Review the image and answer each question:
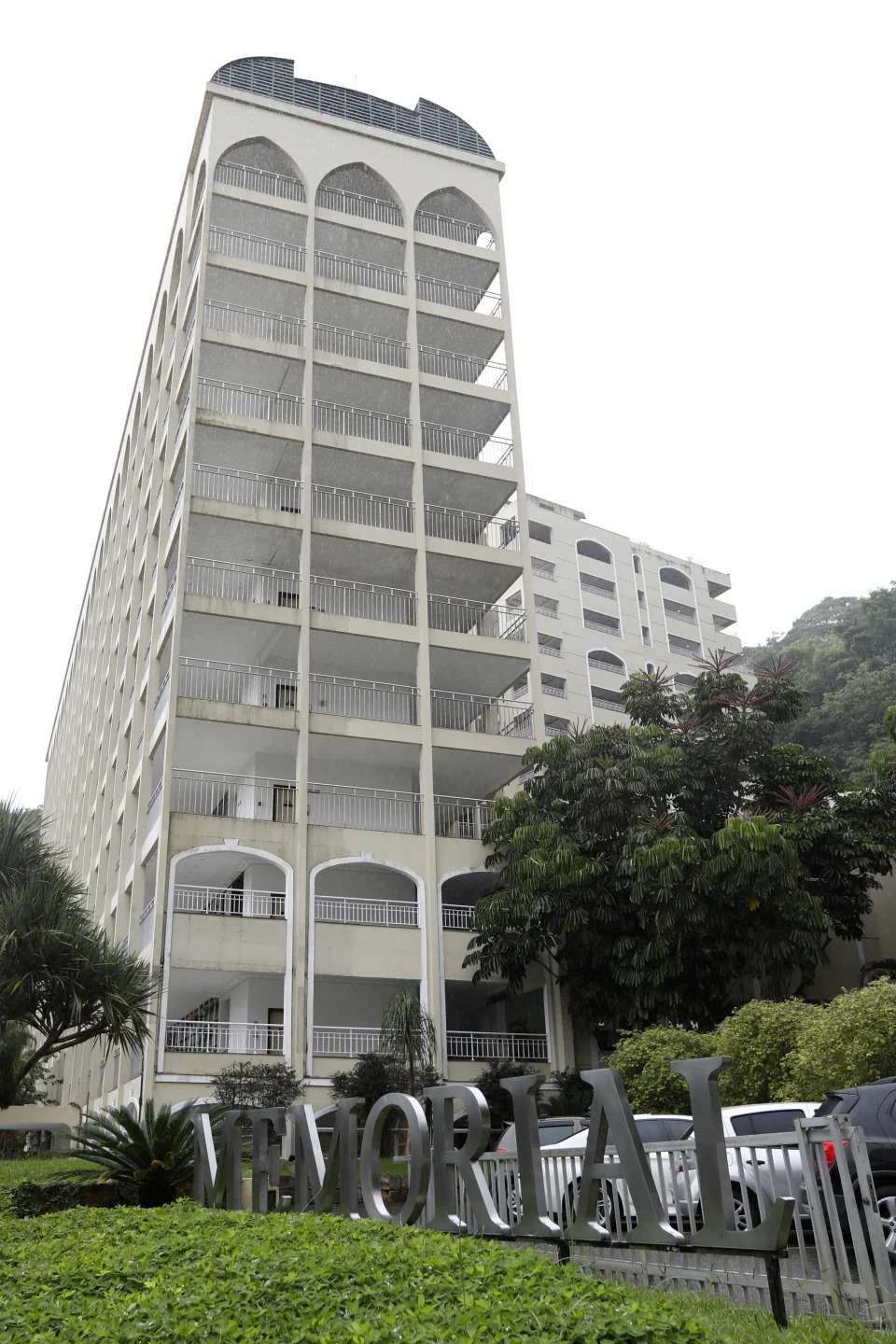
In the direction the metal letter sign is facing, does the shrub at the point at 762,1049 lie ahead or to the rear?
to the rear

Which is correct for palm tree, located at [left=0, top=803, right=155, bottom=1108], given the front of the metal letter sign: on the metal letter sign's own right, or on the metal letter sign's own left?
on the metal letter sign's own right

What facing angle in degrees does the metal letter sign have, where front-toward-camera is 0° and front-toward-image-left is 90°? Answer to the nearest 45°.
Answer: approximately 45°

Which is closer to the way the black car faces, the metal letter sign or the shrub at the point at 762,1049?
the shrub

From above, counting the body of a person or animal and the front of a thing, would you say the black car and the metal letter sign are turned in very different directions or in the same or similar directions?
very different directions

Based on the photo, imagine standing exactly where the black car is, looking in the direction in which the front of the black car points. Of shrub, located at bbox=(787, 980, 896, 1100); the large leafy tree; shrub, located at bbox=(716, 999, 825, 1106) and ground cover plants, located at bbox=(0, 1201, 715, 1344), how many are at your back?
1

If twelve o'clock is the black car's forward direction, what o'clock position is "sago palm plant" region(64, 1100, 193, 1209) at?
The sago palm plant is roughly at 8 o'clock from the black car.

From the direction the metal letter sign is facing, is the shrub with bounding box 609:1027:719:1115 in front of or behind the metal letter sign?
behind

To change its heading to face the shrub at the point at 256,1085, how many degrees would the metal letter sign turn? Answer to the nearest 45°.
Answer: approximately 135° to its right

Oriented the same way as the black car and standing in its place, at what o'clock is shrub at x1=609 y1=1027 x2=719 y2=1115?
The shrub is roughly at 10 o'clock from the black car.

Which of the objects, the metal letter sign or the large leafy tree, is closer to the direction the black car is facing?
the large leafy tree

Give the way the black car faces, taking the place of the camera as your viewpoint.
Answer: facing away from the viewer and to the right of the viewer

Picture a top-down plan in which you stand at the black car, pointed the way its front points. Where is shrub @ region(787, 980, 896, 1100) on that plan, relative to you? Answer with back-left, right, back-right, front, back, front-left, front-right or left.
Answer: front-left

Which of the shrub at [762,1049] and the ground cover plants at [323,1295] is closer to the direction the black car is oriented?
the shrub

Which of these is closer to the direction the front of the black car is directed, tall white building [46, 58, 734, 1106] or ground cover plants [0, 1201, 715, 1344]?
the tall white building
